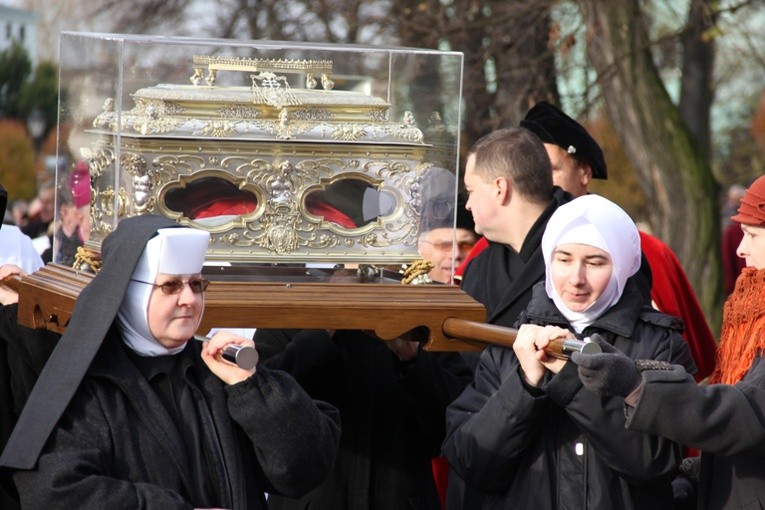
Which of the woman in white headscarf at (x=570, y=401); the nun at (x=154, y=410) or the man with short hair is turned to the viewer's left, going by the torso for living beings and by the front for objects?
the man with short hair

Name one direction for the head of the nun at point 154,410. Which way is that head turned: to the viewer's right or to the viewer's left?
to the viewer's right

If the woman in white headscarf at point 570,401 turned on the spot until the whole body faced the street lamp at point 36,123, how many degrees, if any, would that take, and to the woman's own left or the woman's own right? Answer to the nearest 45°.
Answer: approximately 135° to the woman's own right

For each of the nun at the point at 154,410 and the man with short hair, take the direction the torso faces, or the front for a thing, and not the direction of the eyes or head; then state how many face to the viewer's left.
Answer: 1

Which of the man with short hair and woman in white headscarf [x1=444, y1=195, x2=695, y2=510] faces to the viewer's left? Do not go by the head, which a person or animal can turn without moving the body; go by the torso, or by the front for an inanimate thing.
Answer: the man with short hair

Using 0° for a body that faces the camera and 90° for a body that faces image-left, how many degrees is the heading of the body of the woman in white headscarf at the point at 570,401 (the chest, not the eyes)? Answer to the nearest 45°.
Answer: approximately 0°

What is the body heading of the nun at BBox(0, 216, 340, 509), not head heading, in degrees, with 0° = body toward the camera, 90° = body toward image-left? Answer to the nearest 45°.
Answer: approximately 315°

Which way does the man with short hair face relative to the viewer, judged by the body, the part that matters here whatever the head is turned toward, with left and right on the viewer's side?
facing to the left of the viewer

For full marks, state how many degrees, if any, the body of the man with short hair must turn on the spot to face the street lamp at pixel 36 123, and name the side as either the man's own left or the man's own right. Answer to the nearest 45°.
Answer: approximately 45° to the man's own right

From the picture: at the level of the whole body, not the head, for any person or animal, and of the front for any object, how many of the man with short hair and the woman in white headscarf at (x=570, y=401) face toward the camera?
1

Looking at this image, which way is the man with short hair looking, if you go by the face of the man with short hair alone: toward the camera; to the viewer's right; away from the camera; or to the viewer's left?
to the viewer's left

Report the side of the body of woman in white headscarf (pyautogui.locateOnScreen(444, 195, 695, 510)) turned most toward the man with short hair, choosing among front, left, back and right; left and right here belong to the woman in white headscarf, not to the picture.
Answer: back
